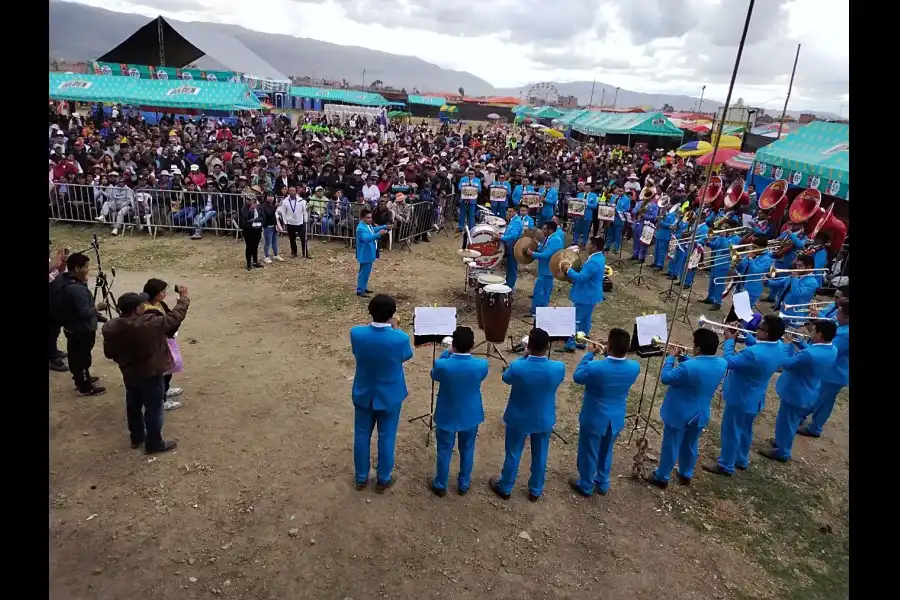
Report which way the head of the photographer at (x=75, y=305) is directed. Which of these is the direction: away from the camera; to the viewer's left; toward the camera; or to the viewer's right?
to the viewer's right

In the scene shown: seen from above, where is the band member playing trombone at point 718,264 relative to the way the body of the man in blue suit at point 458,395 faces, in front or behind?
in front

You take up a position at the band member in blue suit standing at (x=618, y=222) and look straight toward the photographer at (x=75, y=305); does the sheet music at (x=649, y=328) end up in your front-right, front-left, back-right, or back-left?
front-left

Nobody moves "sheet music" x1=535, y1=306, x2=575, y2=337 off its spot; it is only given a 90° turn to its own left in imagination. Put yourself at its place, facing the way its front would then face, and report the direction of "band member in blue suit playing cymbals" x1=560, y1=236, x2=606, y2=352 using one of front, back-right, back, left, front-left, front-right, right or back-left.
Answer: left

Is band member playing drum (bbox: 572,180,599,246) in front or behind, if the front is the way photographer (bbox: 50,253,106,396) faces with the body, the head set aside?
in front

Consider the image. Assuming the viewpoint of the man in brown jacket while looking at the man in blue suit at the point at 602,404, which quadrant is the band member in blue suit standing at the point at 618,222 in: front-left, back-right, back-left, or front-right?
front-left

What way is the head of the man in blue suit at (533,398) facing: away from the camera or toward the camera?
away from the camera

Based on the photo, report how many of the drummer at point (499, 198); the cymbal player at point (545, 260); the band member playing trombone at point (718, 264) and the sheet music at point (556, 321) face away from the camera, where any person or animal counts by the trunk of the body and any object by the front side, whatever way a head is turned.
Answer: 0

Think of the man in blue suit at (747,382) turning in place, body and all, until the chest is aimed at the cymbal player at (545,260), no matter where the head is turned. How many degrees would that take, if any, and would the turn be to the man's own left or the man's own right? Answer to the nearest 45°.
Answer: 0° — they already face them

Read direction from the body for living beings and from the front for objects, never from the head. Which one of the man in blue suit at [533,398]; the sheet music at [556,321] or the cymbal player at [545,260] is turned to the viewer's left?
the cymbal player

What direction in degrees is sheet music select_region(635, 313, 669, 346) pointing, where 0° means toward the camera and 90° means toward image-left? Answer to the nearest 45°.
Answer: approximately 0°

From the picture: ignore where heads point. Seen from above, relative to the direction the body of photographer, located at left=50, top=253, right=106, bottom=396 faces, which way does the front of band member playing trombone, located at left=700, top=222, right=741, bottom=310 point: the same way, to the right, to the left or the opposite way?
the opposite way

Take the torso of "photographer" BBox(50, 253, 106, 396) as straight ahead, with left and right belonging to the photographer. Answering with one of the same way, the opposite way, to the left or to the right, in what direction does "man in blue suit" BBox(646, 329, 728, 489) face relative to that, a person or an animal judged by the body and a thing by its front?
to the left

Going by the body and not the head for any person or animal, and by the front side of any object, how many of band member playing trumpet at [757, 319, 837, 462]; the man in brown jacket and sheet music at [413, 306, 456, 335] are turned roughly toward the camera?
1

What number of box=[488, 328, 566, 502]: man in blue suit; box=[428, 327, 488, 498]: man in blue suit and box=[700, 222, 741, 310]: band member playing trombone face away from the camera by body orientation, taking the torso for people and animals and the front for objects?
2
